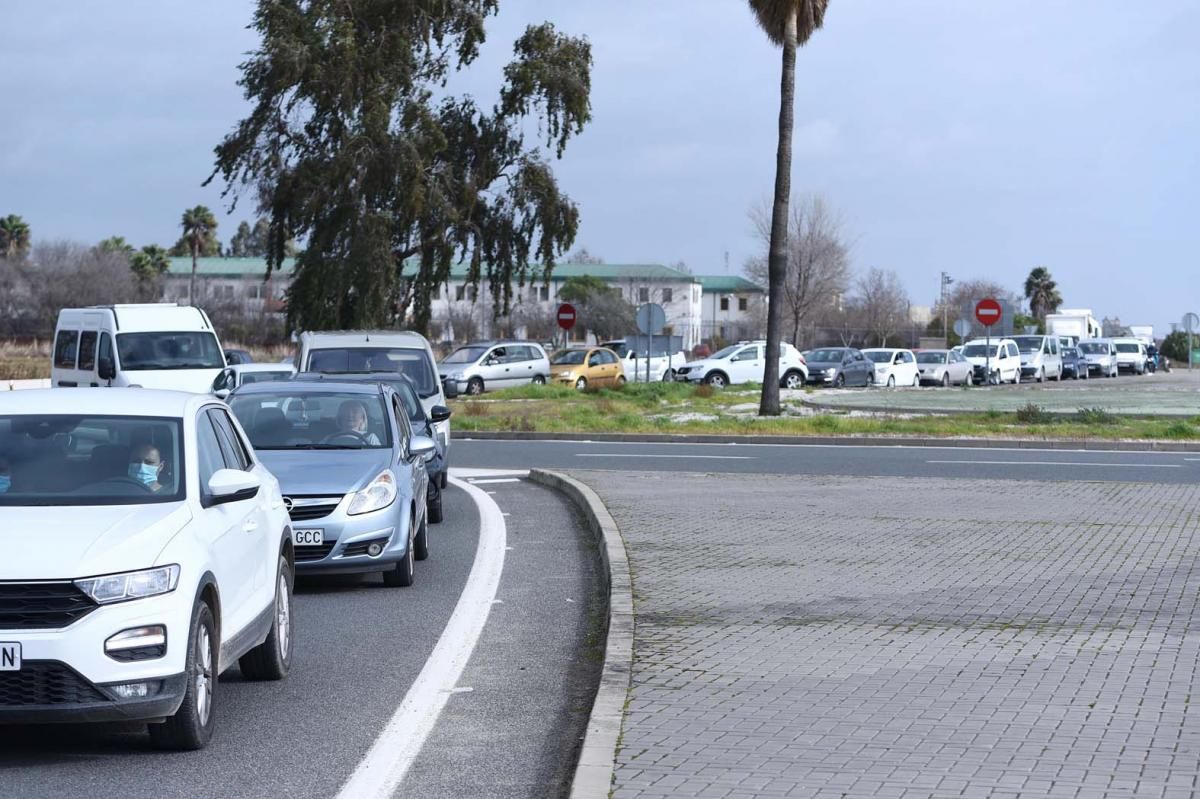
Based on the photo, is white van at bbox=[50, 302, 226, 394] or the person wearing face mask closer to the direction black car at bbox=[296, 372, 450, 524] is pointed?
the person wearing face mask

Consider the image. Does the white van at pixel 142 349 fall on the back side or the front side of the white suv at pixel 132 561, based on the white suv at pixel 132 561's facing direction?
on the back side

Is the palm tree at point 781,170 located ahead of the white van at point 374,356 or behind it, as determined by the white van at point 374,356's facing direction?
behind

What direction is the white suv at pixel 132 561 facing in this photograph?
toward the camera

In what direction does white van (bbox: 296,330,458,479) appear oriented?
toward the camera

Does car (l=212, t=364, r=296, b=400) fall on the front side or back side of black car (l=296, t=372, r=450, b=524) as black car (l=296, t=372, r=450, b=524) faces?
on the back side

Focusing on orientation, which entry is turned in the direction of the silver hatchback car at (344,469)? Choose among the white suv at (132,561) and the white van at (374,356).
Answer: the white van

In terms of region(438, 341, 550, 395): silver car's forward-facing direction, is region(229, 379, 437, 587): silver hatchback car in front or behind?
in front

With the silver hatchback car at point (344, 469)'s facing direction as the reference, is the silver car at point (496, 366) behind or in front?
behind

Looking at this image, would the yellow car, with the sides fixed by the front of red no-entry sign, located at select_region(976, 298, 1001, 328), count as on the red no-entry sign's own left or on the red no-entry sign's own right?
on the red no-entry sign's own right

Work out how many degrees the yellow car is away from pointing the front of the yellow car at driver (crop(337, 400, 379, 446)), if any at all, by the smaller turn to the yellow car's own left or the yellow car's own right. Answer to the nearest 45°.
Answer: approximately 45° to the yellow car's own left

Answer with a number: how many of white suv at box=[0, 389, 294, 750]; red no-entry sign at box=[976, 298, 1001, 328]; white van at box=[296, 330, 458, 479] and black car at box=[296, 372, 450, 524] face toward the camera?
4

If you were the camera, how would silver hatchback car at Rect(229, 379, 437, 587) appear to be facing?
facing the viewer

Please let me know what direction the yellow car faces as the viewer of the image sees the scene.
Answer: facing the viewer and to the left of the viewer

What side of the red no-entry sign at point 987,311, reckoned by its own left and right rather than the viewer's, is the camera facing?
front

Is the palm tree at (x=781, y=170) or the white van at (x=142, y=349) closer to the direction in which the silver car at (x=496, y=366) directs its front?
the white van

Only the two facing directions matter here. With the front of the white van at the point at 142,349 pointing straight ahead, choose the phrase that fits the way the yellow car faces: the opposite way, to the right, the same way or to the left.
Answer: to the right
